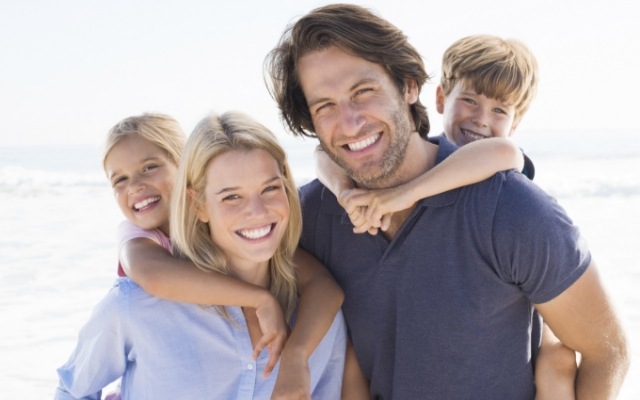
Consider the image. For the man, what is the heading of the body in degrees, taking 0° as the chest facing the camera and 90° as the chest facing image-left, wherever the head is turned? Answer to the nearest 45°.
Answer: approximately 45°

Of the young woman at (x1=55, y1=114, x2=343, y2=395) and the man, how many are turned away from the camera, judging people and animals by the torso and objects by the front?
0

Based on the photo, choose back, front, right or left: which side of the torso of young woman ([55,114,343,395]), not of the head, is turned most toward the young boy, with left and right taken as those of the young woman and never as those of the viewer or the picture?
left

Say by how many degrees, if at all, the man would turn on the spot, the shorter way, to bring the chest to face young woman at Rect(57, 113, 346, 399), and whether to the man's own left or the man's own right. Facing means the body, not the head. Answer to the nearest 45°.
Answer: approximately 45° to the man's own right

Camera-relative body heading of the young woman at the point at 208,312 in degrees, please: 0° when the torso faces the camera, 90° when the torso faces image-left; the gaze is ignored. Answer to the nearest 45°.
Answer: approximately 315°

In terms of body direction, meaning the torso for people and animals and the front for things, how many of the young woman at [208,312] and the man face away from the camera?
0

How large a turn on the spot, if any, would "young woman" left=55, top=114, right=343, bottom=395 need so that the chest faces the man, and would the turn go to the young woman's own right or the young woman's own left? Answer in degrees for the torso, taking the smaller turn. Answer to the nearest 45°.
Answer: approximately 45° to the young woman's own left

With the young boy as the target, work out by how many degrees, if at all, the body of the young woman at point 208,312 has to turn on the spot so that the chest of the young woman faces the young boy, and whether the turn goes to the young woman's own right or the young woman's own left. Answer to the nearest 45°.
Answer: approximately 90° to the young woman's own left
